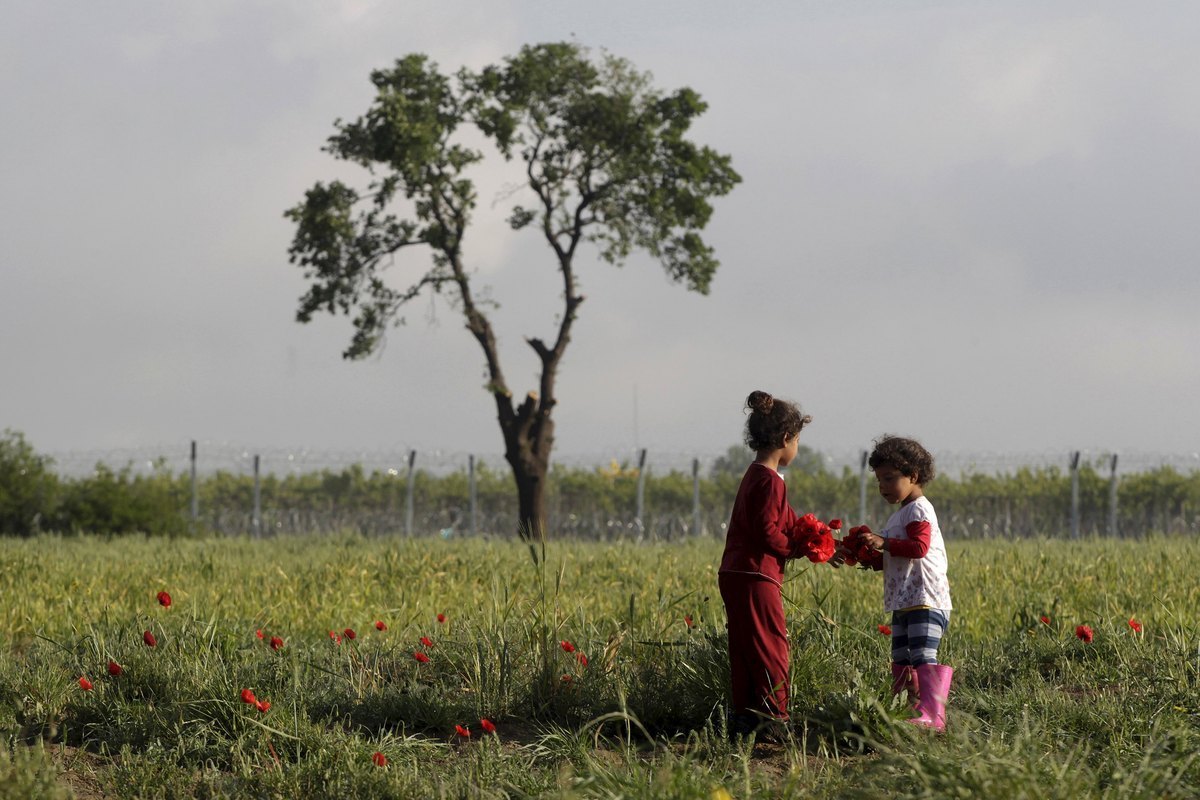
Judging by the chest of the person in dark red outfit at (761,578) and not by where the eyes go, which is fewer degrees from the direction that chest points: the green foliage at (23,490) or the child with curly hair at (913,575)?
the child with curly hair

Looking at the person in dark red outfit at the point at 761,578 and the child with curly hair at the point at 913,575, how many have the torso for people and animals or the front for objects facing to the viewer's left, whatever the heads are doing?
1

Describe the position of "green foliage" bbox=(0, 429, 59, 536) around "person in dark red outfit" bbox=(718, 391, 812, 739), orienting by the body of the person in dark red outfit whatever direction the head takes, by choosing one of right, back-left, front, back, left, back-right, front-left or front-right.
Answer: back-left

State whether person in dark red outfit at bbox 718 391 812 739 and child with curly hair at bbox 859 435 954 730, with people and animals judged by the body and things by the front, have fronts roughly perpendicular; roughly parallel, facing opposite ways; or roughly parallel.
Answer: roughly parallel, facing opposite ways

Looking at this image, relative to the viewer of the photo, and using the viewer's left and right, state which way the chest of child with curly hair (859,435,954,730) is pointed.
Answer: facing to the left of the viewer

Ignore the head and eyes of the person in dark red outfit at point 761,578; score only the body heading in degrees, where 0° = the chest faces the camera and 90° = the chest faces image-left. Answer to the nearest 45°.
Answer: approximately 270°

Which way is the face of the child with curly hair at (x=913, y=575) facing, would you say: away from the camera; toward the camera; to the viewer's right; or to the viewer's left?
to the viewer's left

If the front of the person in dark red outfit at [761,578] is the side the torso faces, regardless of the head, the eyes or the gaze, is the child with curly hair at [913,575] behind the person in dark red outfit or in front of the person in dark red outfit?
in front

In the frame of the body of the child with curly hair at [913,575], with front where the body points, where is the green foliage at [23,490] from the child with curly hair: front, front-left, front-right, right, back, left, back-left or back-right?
front-right
